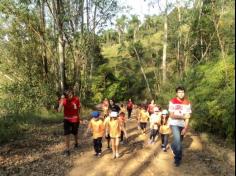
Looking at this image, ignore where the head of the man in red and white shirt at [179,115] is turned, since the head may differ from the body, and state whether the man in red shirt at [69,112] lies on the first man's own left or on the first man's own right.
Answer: on the first man's own right

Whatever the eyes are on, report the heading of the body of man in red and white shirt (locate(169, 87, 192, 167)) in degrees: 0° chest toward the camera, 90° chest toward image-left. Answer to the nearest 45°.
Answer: approximately 0°

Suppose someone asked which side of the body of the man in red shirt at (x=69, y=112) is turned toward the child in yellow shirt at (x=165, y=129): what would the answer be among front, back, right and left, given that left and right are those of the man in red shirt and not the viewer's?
left

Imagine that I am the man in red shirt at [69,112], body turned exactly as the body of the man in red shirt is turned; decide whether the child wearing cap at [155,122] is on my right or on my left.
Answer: on my left

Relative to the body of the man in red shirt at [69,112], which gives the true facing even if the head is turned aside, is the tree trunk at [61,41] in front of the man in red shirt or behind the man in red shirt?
behind

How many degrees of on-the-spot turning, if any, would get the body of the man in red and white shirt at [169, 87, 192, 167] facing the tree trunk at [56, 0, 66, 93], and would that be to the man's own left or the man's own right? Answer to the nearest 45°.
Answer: approximately 135° to the man's own right

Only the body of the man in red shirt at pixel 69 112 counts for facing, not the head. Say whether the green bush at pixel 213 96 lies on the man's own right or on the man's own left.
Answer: on the man's own left

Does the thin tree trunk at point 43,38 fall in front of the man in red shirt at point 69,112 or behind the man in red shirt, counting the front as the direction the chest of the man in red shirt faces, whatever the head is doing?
behind

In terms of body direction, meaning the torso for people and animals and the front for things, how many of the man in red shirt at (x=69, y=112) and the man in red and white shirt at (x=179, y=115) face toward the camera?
2
